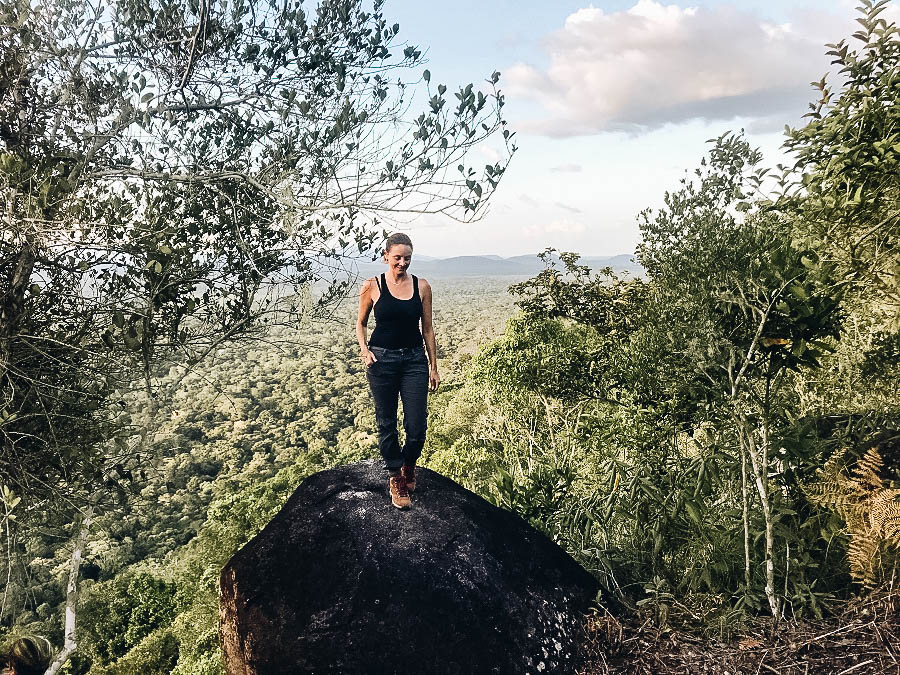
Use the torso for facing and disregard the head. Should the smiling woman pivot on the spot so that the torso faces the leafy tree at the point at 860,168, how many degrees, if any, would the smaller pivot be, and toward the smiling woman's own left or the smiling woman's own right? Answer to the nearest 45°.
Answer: approximately 90° to the smiling woman's own left

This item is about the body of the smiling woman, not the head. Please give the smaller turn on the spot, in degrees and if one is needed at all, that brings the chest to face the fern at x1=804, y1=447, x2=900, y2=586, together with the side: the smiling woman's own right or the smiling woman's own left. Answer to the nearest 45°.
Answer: approximately 90° to the smiling woman's own left

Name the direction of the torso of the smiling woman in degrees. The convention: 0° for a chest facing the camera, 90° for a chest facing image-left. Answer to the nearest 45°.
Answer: approximately 0°
